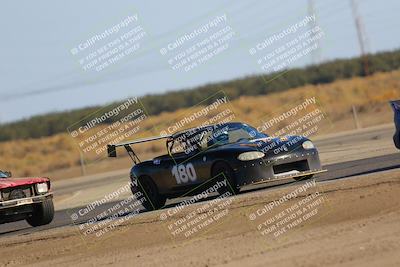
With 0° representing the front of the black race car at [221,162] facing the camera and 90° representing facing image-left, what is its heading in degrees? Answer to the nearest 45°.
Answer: approximately 315°

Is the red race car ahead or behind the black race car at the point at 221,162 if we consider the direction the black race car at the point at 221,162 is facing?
behind

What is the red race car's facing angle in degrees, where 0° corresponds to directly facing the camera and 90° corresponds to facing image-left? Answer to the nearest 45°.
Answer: approximately 315°

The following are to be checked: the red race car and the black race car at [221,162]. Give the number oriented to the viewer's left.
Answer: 0
